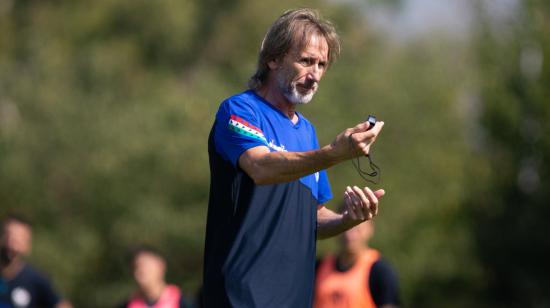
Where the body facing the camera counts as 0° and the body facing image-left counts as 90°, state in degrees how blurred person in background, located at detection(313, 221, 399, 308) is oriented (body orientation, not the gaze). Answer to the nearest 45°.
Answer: approximately 45°

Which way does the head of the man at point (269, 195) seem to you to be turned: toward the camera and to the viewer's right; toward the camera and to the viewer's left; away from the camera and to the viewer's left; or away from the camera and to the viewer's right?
toward the camera and to the viewer's right

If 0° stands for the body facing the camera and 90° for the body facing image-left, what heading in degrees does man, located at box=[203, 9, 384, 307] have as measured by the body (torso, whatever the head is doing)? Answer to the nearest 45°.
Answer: approximately 315°

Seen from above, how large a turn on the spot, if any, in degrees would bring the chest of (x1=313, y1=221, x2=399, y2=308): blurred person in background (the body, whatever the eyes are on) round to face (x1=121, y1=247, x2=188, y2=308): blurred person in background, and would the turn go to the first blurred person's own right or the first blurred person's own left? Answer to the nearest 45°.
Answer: approximately 45° to the first blurred person's own right

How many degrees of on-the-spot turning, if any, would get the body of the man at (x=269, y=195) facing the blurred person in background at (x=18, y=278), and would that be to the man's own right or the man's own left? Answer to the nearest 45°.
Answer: approximately 180°
